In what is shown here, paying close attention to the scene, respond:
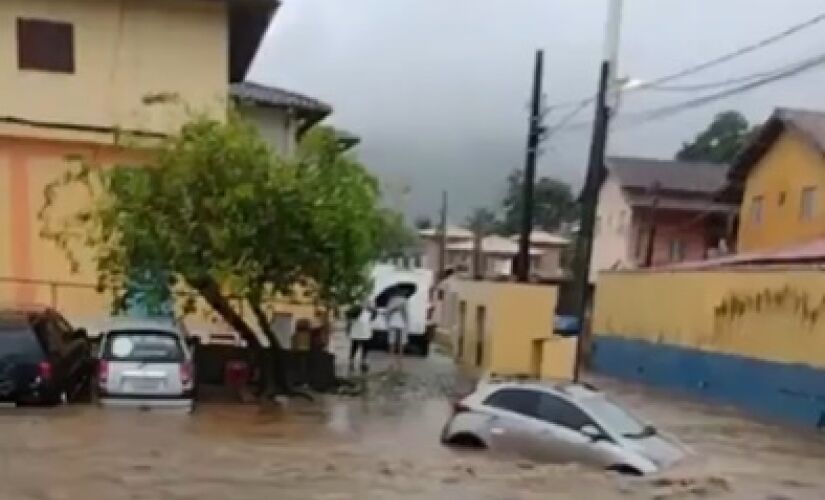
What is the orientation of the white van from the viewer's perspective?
away from the camera

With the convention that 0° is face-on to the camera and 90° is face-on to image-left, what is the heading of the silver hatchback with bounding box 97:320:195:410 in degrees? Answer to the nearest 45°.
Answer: approximately 180°

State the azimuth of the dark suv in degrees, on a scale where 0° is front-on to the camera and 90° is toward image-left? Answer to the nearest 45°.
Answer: approximately 225°

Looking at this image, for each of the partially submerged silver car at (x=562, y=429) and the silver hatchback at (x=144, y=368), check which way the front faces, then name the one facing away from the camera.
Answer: the silver hatchback

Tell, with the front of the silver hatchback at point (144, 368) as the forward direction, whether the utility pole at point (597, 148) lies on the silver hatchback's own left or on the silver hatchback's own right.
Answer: on the silver hatchback's own right

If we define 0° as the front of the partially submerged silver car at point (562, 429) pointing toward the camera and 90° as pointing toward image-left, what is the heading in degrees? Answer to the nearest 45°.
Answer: approximately 315°

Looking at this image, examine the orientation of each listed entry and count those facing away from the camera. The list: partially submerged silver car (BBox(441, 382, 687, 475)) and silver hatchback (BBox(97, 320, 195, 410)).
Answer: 1
